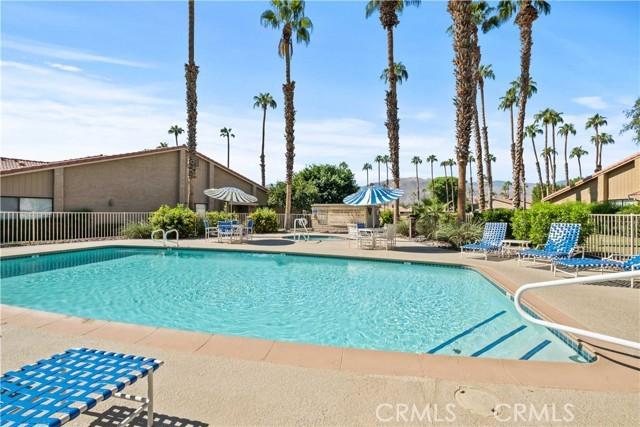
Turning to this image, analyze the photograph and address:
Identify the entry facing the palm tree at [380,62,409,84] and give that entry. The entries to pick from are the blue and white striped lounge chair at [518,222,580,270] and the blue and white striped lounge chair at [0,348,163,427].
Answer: the blue and white striped lounge chair at [0,348,163,427]

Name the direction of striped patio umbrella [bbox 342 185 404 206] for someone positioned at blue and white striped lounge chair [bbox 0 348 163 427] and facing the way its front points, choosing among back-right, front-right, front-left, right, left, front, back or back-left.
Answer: front

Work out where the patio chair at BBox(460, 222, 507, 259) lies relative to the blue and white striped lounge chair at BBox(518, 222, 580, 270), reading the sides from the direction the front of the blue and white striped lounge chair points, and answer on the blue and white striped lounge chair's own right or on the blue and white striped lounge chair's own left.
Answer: on the blue and white striped lounge chair's own right

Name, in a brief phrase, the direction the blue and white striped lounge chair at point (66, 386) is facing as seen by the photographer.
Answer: facing away from the viewer and to the right of the viewer

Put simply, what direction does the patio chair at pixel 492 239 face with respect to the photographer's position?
facing the viewer and to the left of the viewer

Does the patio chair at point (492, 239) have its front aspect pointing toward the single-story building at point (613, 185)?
no

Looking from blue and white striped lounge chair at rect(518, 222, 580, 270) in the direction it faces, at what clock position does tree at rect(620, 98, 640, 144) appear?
The tree is roughly at 5 o'clock from the blue and white striped lounge chair.

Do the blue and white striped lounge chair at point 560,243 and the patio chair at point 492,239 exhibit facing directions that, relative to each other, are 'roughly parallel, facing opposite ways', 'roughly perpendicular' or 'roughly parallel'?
roughly parallel

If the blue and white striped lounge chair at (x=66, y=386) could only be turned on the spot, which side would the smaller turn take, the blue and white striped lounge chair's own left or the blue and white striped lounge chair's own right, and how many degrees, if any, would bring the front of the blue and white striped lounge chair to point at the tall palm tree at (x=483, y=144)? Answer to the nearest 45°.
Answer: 0° — it already faces it

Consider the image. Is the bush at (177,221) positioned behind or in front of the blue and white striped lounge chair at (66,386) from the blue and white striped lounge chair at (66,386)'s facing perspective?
in front

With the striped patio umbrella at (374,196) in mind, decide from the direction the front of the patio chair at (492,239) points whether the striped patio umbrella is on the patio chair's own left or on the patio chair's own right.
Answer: on the patio chair's own right

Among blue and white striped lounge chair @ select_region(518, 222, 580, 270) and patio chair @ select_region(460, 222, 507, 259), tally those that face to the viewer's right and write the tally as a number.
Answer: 0

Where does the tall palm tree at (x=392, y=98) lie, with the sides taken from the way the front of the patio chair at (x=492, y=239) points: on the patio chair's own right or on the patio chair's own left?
on the patio chair's own right

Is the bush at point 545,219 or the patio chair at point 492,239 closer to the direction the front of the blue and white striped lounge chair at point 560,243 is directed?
the patio chair

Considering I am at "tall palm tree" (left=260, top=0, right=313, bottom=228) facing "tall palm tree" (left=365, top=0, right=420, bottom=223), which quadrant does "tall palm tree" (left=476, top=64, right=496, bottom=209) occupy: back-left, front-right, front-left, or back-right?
front-left

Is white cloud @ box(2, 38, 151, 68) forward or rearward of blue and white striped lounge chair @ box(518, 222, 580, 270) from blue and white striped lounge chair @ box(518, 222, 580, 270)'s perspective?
forward

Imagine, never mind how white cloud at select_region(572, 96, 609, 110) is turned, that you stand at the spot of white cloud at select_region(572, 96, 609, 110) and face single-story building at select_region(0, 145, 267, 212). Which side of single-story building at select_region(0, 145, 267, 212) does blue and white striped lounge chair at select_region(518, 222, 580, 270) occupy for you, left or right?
left
